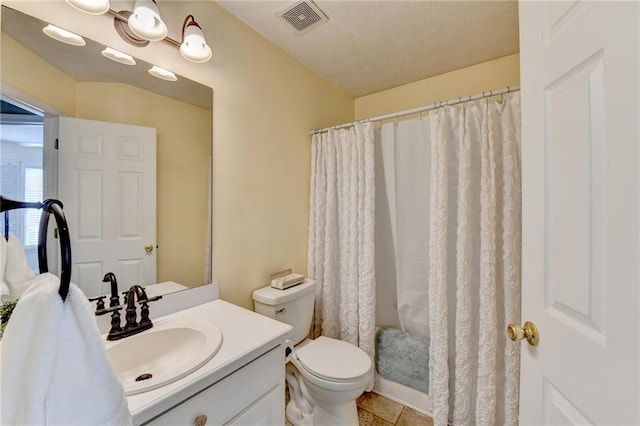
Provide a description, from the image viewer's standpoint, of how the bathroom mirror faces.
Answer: facing the viewer and to the right of the viewer

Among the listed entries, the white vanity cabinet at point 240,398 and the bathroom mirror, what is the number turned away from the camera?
0

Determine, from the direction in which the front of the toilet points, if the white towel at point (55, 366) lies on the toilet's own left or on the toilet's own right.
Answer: on the toilet's own right
